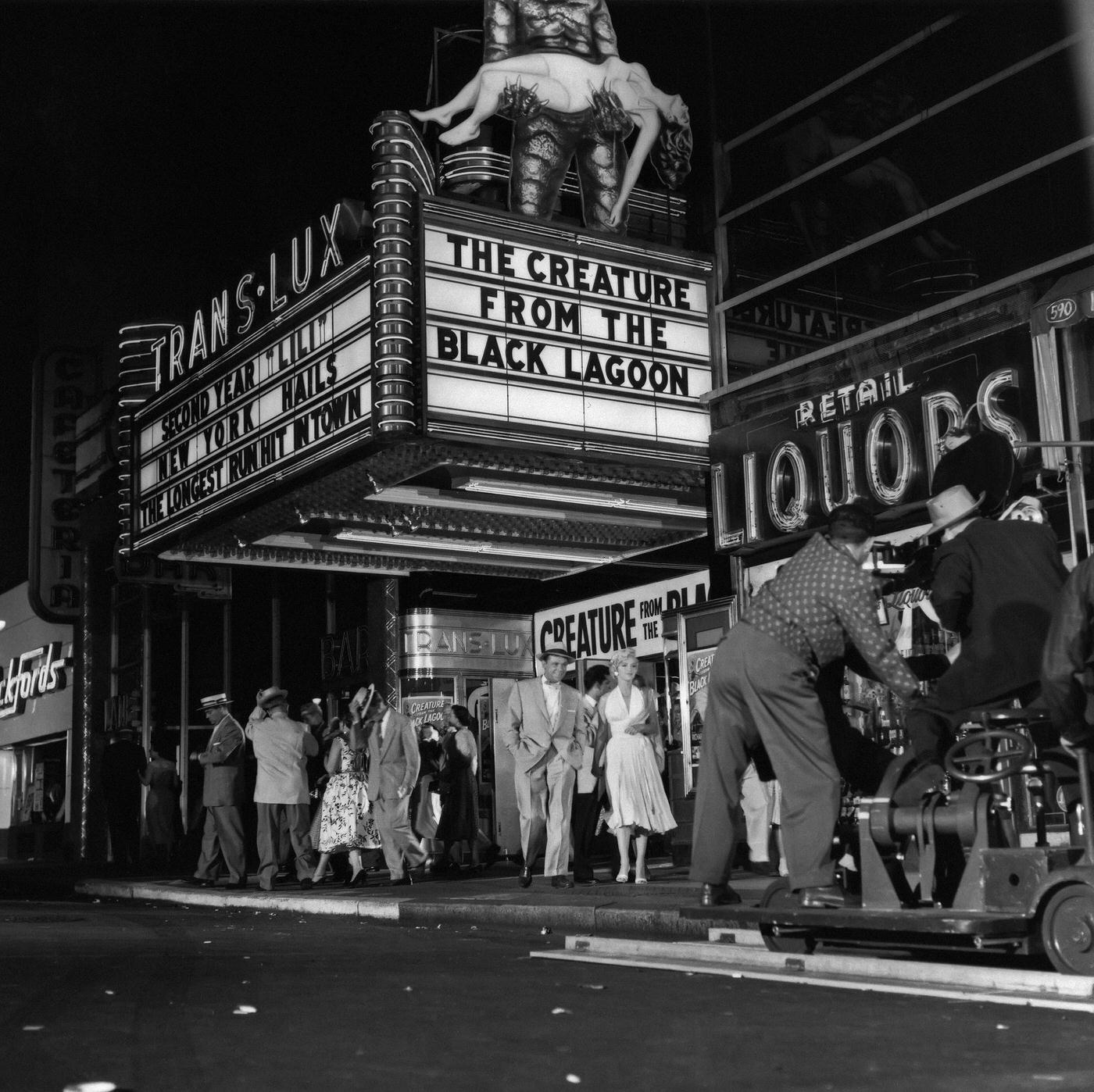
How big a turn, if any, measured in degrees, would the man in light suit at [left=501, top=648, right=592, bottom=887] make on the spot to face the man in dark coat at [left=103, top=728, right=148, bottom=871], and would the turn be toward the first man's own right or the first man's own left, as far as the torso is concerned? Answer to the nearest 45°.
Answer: approximately 135° to the first man's own right

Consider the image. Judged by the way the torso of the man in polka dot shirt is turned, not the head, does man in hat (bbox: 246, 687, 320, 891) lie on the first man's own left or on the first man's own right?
on the first man's own left

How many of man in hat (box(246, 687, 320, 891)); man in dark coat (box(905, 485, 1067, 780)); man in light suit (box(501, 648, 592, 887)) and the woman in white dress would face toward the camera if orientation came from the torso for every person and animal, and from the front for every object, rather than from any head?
2

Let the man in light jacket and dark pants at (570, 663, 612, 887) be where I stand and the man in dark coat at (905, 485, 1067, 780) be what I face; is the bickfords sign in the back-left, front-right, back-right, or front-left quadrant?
back-right

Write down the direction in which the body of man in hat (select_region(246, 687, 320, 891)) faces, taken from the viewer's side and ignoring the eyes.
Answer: away from the camera

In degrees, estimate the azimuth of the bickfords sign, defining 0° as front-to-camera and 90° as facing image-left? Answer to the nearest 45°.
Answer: approximately 45°

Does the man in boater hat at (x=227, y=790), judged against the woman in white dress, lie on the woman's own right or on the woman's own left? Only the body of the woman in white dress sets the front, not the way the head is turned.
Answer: on the woman's own right

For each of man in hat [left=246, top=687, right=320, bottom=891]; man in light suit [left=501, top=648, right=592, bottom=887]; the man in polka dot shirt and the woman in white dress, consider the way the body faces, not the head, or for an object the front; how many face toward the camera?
2

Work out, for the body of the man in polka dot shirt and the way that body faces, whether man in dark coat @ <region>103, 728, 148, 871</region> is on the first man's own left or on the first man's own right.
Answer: on the first man's own left

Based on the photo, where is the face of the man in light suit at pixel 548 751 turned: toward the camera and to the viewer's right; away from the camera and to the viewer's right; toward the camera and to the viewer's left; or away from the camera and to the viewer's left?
toward the camera and to the viewer's right

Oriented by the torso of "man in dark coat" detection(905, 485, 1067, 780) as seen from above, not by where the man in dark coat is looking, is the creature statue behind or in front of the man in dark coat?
in front

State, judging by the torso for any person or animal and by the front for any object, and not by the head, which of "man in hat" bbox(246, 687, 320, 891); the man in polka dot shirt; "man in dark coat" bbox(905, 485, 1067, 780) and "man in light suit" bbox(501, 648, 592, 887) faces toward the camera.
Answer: the man in light suit

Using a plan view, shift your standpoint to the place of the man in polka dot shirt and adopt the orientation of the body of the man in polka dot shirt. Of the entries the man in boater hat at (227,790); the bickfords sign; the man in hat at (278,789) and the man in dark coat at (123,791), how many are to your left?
4

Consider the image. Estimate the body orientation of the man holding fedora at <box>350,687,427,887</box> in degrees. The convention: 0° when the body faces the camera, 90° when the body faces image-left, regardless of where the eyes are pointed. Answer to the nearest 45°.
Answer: approximately 45°
